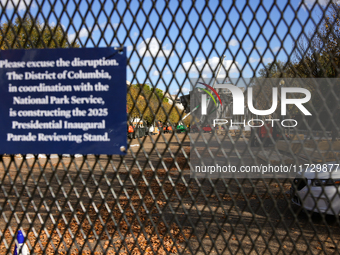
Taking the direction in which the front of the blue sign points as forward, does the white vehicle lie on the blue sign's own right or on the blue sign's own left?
on the blue sign's own left

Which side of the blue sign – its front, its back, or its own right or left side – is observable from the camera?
front
